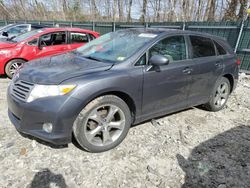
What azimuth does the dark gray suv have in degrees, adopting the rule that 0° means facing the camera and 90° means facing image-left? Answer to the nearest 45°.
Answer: approximately 45°

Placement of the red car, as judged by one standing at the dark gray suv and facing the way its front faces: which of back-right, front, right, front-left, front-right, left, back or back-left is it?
right

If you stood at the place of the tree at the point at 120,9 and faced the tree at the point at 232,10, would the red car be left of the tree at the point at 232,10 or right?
right

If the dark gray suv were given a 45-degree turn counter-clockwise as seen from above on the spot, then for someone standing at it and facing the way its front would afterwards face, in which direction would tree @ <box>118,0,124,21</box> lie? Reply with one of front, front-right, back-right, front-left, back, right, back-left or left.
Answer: back

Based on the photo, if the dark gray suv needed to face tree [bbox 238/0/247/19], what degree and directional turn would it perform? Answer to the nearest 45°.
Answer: approximately 180°

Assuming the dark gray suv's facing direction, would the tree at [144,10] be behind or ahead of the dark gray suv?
behind

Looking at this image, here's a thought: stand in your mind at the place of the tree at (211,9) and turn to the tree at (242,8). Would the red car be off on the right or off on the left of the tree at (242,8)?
right

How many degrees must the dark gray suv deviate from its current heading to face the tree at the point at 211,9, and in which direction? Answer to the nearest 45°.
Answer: approximately 180°

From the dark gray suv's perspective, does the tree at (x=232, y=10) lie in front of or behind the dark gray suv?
behind

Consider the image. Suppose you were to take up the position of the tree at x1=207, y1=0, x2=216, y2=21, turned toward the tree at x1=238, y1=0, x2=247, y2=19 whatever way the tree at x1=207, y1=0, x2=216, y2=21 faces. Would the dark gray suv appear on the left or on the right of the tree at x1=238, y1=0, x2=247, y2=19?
right
